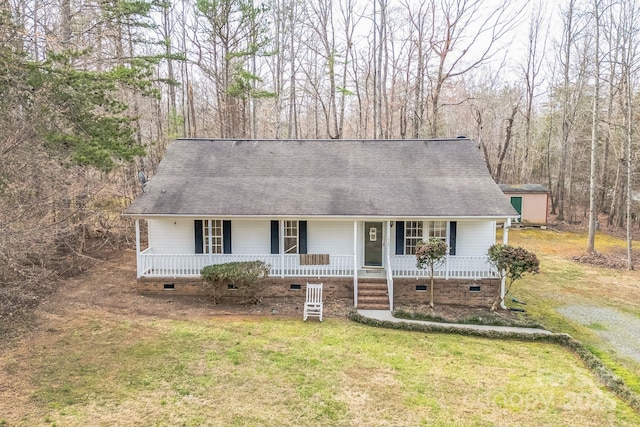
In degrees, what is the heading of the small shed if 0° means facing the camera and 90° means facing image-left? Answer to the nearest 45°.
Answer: approximately 0°

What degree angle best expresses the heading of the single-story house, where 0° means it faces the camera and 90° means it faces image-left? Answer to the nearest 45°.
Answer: approximately 0°

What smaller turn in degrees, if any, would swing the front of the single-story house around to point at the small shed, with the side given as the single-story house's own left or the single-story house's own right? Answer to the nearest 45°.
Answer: approximately 135° to the single-story house's own left

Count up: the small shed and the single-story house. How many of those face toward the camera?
2

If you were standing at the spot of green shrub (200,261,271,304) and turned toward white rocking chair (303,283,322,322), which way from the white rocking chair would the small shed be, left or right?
left

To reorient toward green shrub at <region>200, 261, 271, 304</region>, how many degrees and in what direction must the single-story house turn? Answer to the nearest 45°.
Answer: approximately 45° to its right
